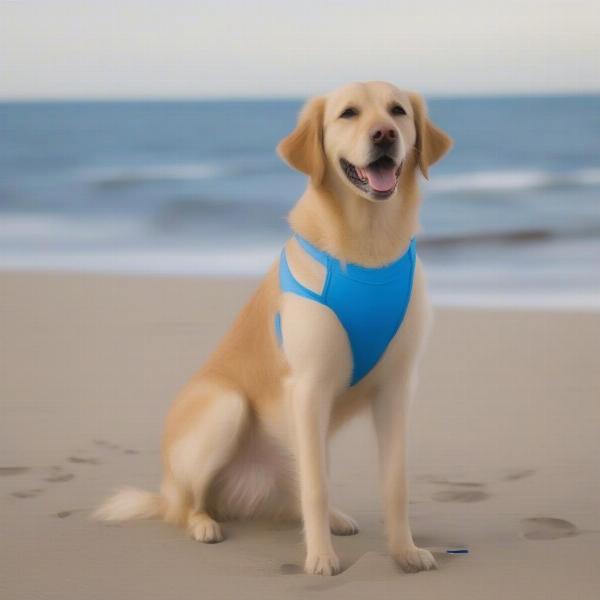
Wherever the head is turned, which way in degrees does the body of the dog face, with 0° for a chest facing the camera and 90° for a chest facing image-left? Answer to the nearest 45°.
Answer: approximately 315°
